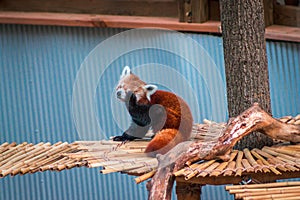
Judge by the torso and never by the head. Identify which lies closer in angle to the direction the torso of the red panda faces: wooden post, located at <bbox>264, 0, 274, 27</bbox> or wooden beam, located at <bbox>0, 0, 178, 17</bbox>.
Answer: the wooden beam

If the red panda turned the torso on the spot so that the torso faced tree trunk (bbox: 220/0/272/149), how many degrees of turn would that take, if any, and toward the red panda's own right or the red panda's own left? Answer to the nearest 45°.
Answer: approximately 180°

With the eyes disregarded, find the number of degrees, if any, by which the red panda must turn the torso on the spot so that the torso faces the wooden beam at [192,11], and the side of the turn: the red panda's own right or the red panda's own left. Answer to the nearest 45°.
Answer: approximately 90° to the red panda's own right

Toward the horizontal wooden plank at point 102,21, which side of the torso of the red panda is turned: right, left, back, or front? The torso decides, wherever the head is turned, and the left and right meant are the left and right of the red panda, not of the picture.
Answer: right

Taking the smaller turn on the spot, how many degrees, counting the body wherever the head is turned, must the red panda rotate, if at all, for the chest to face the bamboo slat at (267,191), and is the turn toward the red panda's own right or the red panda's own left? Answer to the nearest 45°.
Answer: approximately 90° to the red panda's own left

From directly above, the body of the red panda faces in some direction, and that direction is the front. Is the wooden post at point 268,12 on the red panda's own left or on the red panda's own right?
on the red panda's own right

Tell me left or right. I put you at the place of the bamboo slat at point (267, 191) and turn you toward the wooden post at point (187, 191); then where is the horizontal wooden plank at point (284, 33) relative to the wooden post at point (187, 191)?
right

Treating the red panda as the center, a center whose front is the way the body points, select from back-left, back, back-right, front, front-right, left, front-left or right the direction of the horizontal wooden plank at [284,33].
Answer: back-right

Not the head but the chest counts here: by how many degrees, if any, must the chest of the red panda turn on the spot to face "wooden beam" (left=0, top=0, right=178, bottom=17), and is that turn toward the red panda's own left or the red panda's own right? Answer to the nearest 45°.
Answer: approximately 90° to the red panda's own right

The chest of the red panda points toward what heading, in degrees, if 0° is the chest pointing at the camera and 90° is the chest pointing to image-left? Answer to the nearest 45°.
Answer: approximately 90°
